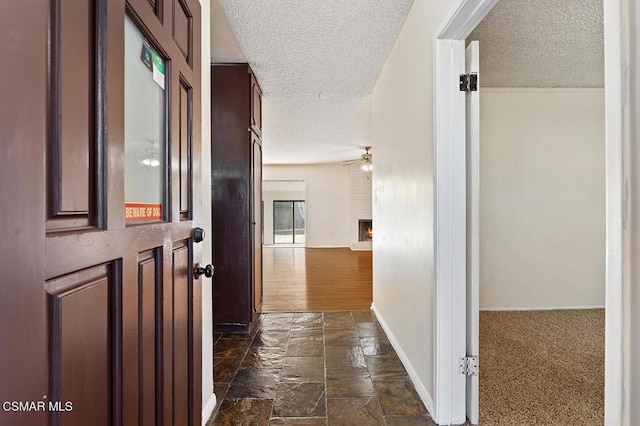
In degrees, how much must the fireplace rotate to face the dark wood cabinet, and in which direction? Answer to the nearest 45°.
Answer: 0° — it already faces it

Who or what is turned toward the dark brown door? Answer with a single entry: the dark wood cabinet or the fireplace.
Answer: the fireplace

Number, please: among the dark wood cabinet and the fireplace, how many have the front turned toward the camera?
1

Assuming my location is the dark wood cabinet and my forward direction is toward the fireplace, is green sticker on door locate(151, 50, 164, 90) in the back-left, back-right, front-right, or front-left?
back-right

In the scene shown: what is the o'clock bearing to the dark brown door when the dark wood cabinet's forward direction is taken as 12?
The dark brown door is roughly at 3 o'clock from the dark wood cabinet.

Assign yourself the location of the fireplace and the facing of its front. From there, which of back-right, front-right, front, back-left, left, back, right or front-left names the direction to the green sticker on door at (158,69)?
front

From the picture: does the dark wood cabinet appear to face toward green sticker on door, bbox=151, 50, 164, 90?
no

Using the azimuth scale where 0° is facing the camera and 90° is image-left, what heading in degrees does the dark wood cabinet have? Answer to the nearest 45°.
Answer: approximately 270°

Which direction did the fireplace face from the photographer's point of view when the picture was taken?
facing the viewer

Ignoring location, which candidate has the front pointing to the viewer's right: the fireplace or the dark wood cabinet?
the dark wood cabinet

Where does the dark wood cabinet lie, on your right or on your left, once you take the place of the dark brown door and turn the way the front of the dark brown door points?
on your left

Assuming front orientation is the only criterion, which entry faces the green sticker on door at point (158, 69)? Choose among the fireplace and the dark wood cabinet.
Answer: the fireplace

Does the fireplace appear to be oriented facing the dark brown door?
yes
